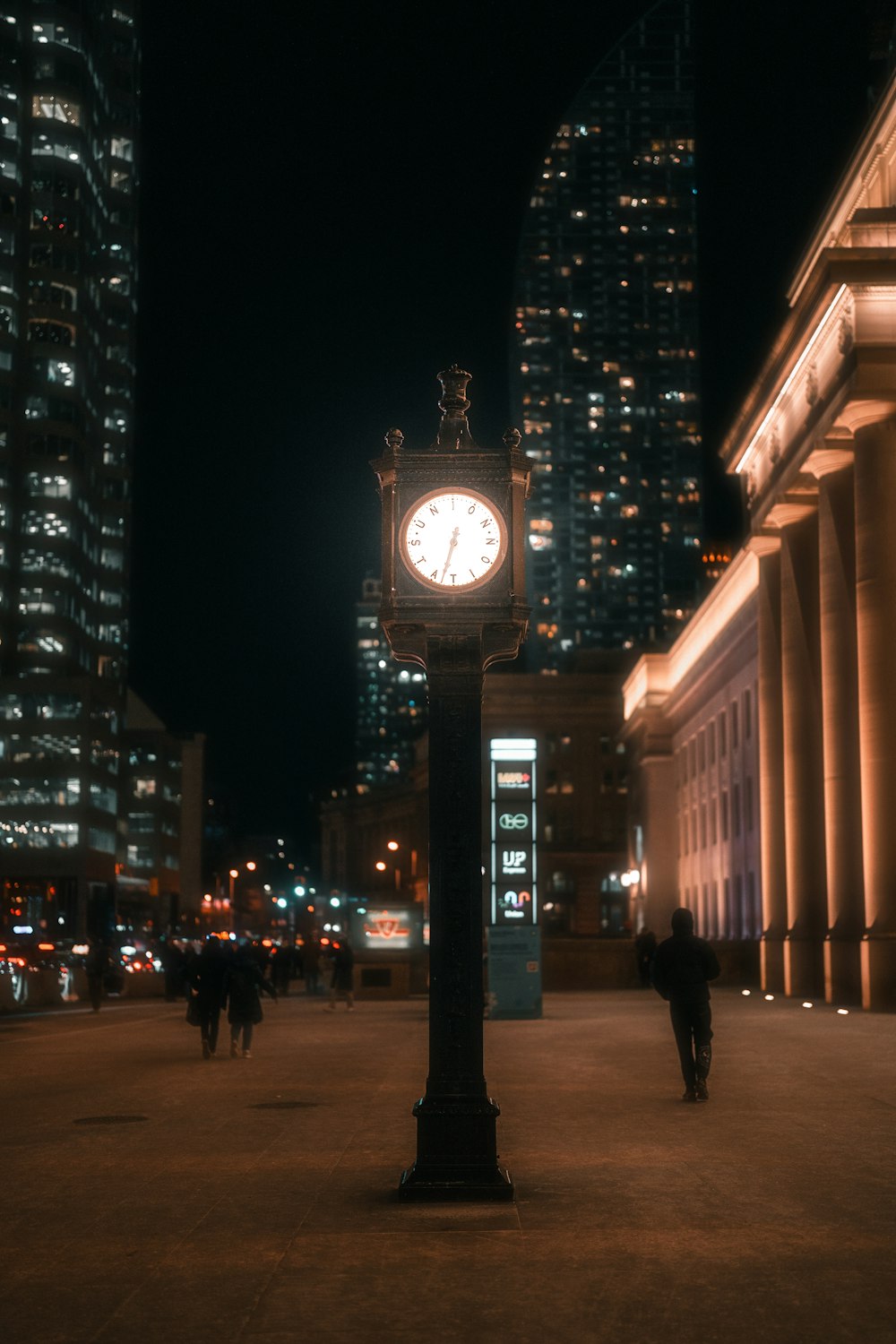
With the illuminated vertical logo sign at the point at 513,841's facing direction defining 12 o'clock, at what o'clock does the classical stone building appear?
The classical stone building is roughly at 8 o'clock from the illuminated vertical logo sign.

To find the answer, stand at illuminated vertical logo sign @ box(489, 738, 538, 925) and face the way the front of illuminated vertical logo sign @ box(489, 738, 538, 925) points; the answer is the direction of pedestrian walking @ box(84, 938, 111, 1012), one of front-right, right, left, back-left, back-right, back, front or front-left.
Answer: back-right

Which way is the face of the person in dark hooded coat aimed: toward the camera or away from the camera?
away from the camera

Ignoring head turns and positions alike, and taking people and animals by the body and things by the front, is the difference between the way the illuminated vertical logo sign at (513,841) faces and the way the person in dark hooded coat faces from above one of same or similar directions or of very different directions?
very different directions

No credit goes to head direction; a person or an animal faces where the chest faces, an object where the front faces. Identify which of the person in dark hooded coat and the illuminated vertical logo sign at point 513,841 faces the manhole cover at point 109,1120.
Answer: the illuminated vertical logo sign

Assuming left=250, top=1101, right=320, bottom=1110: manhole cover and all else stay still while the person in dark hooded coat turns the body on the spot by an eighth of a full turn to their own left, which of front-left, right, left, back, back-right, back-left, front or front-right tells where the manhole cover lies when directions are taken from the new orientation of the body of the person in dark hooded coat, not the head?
front-left

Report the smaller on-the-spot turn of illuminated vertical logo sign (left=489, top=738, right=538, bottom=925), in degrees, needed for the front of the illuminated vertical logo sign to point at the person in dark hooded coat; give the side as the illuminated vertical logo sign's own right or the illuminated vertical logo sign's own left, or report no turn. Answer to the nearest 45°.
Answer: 0° — it already faces them

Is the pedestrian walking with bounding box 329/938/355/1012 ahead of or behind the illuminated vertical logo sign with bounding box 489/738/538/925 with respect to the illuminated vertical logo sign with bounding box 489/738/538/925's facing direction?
behind

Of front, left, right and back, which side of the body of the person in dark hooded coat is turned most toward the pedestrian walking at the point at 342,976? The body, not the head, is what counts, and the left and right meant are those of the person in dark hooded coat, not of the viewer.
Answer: front

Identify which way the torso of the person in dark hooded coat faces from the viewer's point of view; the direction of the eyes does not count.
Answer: away from the camera

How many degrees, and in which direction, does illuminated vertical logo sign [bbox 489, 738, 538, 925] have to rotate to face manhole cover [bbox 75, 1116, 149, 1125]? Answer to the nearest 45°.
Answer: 0° — it already faces it

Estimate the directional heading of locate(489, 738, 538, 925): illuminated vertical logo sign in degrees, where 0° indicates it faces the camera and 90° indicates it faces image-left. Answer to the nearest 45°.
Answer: approximately 0°

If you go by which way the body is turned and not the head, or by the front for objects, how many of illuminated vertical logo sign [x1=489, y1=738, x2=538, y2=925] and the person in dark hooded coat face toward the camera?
1
